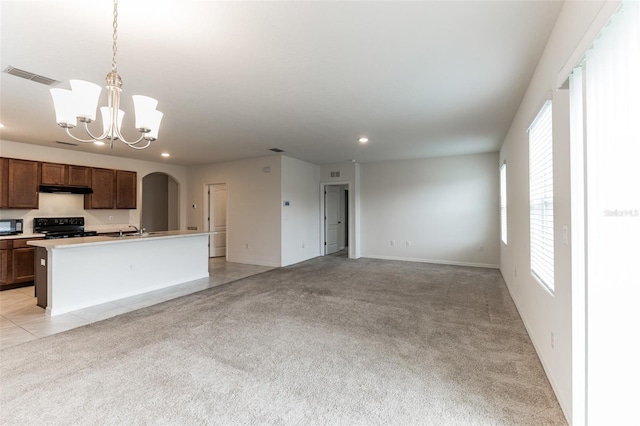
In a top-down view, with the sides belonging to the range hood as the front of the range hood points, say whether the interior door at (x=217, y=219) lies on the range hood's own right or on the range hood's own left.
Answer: on the range hood's own left

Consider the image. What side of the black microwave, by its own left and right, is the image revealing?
front

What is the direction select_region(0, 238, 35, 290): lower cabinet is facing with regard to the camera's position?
facing the viewer and to the right of the viewer

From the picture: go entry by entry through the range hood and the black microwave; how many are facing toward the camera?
2

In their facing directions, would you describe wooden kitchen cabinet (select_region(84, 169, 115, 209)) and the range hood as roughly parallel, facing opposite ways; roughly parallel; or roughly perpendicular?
roughly parallel

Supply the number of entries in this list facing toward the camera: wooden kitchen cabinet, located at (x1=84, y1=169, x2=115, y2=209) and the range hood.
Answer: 2

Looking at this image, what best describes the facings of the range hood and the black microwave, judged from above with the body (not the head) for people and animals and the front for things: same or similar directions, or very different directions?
same or similar directions

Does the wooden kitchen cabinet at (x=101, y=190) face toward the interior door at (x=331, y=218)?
no

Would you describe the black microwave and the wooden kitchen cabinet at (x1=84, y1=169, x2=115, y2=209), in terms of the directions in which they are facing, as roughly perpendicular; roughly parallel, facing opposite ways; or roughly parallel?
roughly parallel

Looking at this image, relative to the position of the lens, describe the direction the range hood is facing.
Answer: facing the viewer

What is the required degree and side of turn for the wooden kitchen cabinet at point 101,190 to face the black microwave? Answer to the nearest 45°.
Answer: approximately 90° to its right

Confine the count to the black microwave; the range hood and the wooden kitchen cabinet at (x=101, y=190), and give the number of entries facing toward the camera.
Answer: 3

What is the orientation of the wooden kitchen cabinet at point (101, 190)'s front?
toward the camera
